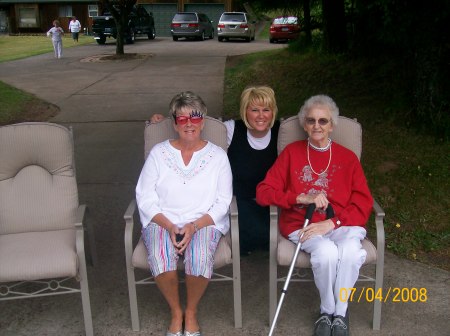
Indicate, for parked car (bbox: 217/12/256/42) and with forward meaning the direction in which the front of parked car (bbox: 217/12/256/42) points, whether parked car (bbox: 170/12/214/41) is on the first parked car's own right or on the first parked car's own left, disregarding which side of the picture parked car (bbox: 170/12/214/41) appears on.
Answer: on the first parked car's own left

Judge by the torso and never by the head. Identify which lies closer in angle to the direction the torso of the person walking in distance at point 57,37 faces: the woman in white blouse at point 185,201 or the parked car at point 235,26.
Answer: the woman in white blouse

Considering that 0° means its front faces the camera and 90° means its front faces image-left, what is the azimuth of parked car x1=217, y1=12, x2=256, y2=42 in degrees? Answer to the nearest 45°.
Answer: approximately 180°

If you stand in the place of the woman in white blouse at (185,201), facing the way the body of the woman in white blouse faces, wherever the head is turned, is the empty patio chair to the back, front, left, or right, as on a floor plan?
right

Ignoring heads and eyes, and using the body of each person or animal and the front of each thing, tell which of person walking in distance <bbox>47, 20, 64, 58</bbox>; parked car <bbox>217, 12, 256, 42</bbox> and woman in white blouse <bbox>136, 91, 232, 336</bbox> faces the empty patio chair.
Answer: the person walking in distance

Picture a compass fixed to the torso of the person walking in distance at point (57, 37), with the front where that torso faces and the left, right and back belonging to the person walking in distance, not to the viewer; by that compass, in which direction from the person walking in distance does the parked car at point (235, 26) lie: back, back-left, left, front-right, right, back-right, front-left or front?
back-left

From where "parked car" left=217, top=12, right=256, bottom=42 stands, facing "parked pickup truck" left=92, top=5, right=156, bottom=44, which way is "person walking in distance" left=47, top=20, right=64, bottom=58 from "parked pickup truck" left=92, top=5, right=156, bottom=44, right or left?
left

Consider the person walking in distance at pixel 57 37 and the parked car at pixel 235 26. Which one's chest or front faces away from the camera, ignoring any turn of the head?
the parked car

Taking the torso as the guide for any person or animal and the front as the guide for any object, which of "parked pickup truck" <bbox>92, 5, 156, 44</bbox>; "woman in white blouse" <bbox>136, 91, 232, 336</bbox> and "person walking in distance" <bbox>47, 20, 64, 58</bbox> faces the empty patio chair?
the person walking in distance

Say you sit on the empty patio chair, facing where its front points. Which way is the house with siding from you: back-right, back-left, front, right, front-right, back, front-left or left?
back

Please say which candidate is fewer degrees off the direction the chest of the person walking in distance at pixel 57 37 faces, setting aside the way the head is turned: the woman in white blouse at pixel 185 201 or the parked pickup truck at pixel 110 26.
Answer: the woman in white blouse
